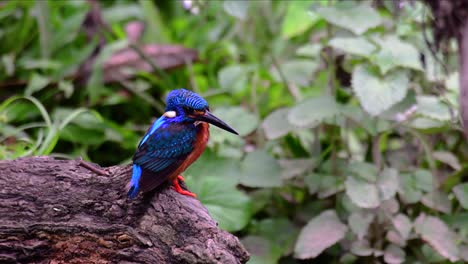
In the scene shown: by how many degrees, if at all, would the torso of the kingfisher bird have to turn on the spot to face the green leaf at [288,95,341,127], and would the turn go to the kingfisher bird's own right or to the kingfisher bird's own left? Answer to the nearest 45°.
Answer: approximately 45° to the kingfisher bird's own left

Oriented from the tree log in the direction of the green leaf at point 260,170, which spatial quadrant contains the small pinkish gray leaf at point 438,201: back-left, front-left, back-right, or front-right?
front-right

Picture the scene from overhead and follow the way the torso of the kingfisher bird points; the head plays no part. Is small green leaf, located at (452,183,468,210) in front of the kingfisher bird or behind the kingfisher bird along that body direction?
in front

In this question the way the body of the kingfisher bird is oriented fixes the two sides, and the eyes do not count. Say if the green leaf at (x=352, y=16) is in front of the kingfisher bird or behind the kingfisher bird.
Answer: in front

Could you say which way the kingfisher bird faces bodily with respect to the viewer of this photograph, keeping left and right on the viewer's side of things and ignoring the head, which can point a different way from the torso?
facing to the right of the viewer

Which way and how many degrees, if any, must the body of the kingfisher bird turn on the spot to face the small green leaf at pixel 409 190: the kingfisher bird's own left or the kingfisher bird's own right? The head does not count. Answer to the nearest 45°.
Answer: approximately 45° to the kingfisher bird's own left

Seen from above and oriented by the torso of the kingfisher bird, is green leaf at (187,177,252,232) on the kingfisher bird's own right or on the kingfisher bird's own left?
on the kingfisher bird's own left

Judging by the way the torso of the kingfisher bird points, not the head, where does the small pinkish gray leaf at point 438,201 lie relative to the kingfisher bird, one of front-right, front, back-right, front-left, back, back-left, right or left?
front-left
